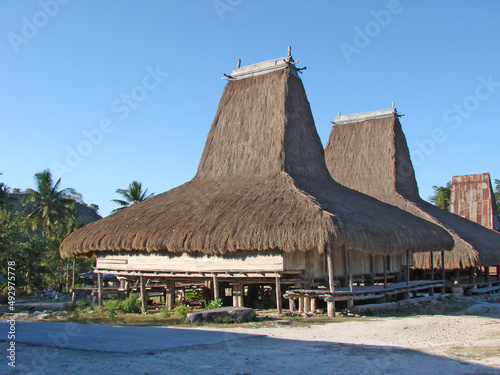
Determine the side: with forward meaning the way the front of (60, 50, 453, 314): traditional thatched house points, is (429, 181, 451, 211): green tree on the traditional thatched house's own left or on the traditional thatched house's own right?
on the traditional thatched house's own left

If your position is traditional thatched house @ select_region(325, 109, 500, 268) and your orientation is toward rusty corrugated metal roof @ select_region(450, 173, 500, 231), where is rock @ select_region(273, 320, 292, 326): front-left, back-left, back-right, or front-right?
back-right

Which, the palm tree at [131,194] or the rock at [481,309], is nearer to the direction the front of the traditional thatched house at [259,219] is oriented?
the rock

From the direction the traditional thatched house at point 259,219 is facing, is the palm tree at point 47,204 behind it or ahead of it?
behind

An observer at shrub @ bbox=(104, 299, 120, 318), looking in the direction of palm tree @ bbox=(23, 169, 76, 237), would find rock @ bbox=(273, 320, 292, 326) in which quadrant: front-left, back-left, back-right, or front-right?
back-right

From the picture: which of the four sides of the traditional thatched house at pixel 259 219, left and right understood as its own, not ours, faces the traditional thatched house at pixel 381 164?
left

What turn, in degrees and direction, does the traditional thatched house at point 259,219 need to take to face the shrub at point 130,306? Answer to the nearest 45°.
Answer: approximately 135° to its right

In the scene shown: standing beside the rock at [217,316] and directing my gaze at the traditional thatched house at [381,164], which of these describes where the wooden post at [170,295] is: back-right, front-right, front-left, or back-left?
front-left

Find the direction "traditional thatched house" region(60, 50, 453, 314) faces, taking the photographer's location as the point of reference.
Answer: facing the viewer and to the right of the viewer

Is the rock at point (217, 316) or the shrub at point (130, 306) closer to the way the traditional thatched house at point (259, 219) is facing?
the rock

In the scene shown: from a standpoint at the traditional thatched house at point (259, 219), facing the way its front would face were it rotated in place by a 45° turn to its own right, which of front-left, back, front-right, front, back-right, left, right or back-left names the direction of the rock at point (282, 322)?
front
